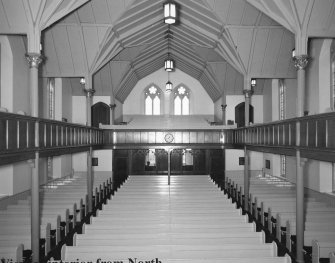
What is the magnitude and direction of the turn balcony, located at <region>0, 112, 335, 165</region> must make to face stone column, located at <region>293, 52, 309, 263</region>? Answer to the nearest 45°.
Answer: approximately 45° to its left

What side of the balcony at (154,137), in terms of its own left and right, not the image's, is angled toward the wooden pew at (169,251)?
front

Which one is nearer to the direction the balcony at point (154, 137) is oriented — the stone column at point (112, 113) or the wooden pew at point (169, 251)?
the wooden pew

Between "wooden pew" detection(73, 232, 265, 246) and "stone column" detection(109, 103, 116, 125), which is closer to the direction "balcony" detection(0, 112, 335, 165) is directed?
the wooden pew

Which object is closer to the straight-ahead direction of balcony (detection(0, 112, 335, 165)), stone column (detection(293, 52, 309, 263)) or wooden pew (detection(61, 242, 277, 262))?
the wooden pew

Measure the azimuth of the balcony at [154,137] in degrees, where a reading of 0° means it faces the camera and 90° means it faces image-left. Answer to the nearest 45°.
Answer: approximately 0°

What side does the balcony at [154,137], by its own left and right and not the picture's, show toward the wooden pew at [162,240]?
front

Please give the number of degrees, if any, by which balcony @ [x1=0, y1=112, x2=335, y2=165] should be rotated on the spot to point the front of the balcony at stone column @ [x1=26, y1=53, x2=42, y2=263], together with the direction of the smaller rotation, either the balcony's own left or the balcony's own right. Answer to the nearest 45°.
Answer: approximately 45° to the balcony's own right
